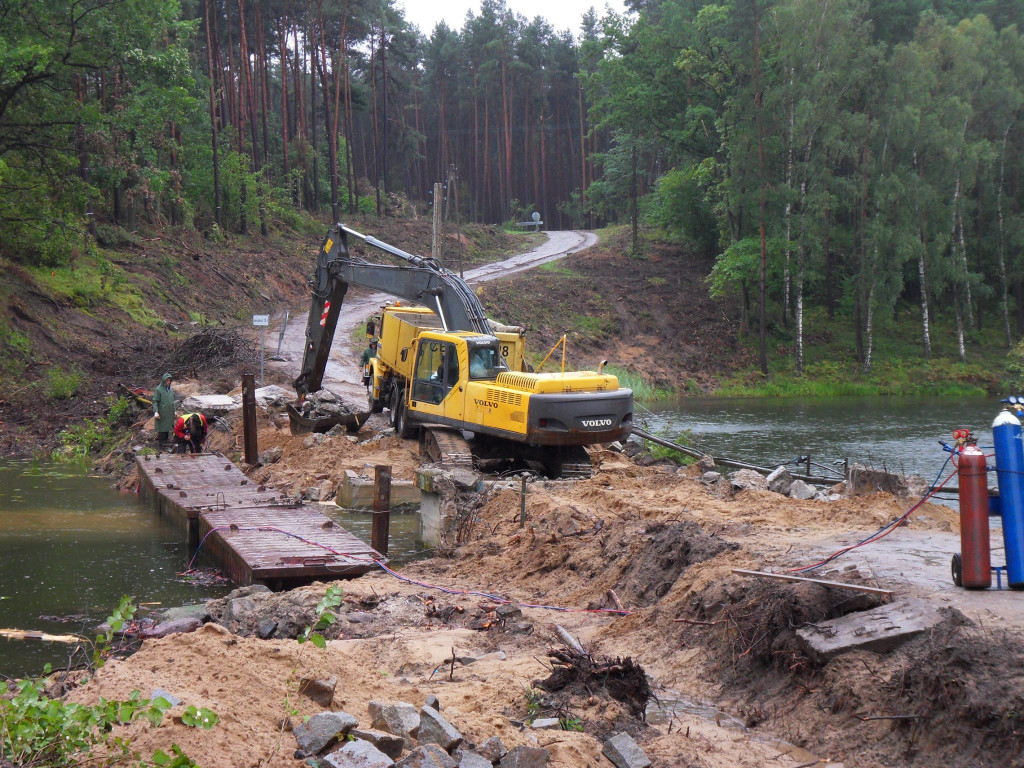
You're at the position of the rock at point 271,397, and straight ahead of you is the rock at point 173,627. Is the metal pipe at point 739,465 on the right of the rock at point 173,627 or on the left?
left

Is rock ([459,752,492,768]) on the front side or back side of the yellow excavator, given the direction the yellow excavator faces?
on the back side

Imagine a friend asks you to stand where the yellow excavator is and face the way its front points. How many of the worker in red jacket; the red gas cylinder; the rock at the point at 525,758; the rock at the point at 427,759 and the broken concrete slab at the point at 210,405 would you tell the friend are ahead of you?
2

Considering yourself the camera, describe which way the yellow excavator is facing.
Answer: facing away from the viewer and to the left of the viewer

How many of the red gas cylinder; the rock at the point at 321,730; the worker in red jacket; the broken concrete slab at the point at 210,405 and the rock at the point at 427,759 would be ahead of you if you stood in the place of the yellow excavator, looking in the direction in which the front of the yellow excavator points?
2

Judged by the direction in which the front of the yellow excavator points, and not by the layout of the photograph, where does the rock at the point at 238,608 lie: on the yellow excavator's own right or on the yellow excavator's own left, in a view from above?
on the yellow excavator's own left

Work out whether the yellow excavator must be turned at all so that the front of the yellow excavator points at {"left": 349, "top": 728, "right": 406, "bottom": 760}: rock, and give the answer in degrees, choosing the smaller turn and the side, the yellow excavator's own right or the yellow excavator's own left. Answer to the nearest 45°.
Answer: approximately 135° to the yellow excavator's own left

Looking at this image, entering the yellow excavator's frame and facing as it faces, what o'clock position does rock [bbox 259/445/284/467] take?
The rock is roughly at 12 o'clock from the yellow excavator.

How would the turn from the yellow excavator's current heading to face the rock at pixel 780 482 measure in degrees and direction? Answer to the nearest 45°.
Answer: approximately 135° to its right

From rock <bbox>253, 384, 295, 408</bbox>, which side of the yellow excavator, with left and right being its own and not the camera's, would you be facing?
front

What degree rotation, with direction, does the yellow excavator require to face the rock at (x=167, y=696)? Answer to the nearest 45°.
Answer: approximately 135° to its left

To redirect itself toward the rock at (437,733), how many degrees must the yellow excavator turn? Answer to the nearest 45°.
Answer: approximately 135° to its left

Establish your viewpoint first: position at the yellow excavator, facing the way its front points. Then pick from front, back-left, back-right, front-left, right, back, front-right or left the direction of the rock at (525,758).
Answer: back-left

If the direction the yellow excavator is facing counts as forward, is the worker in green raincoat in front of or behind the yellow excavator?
in front
